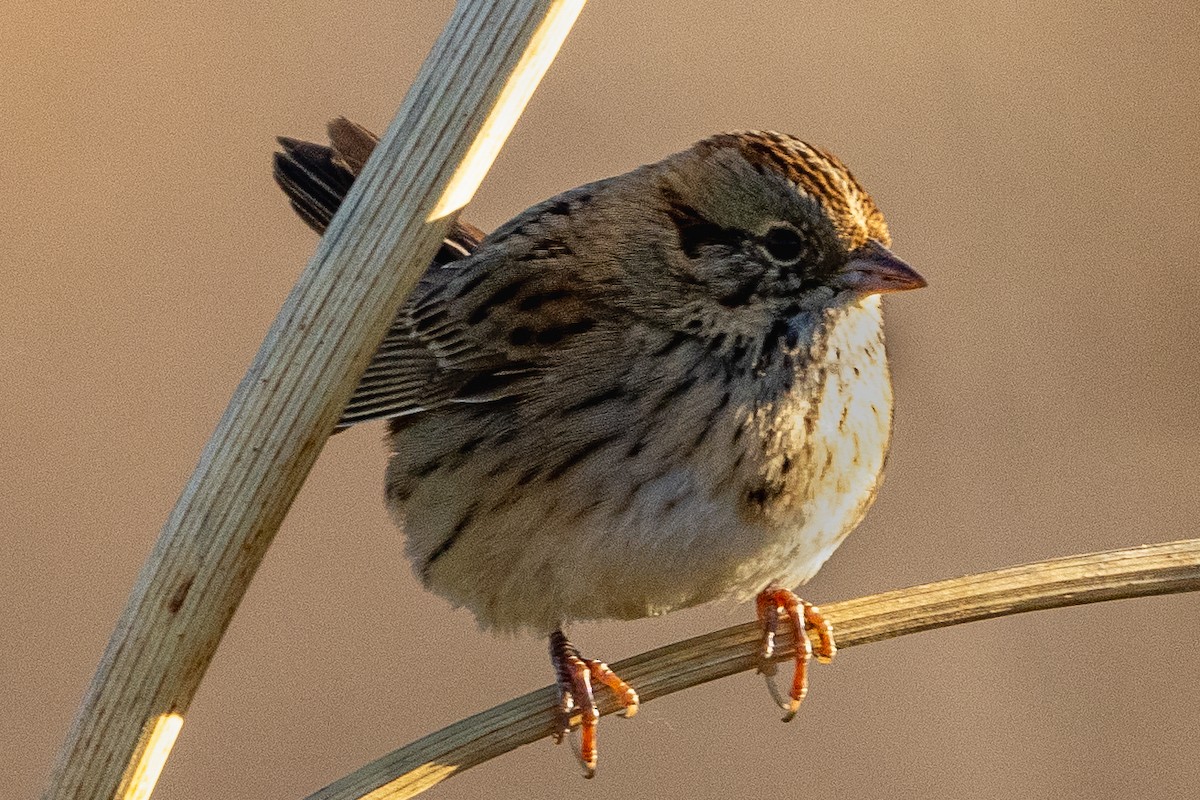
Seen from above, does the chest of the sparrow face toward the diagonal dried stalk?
no

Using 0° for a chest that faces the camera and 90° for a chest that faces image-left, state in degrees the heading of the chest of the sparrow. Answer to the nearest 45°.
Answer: approximately 315°
